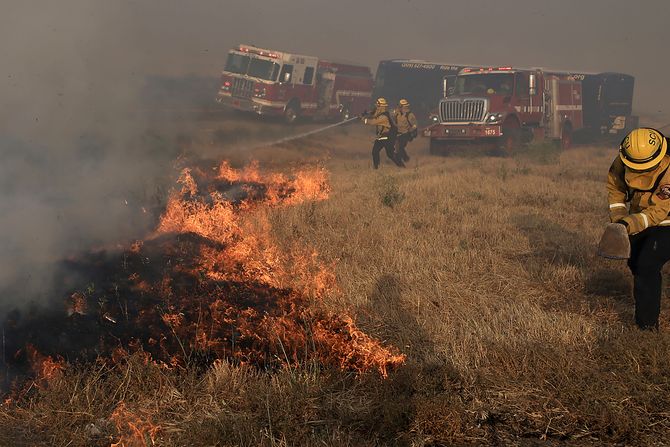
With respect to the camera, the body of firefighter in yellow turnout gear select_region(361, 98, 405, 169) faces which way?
to the viewer's left

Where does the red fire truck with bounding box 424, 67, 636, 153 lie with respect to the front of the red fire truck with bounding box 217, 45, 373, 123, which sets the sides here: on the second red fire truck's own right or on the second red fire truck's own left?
on the second red fire truck's own left

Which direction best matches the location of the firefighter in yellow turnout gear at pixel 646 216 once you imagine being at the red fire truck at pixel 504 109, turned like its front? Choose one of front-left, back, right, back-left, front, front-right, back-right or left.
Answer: front-left

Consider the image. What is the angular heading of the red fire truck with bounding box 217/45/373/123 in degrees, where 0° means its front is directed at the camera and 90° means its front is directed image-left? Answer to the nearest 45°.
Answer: approximately 45°

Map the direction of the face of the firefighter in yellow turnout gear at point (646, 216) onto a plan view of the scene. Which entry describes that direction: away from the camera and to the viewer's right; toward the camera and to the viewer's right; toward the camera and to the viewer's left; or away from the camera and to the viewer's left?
toward the camera and to the viewer's left

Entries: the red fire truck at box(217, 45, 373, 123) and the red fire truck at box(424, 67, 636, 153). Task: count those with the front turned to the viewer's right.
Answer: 0

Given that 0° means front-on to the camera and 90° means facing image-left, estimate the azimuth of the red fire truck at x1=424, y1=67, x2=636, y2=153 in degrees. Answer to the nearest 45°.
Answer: approximately 45°

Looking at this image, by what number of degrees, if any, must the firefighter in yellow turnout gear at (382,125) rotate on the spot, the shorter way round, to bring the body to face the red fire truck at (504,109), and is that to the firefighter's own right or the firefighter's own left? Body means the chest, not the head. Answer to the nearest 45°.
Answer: approximately 135° to the firefighter's own right

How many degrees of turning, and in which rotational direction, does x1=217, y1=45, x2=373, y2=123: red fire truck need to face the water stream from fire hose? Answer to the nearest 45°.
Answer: approximately 90° to its left

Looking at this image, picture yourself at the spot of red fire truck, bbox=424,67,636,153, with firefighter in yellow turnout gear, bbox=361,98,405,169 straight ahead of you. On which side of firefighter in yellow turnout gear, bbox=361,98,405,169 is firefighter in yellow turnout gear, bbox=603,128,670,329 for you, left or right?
left

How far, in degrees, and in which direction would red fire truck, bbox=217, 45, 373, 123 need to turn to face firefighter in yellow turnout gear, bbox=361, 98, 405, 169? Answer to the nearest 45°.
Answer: approximately 45° to its left
